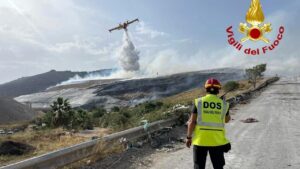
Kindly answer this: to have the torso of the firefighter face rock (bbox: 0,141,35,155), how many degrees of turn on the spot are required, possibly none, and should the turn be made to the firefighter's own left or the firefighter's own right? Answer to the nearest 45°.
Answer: approximately 45° to the firefighter's own left

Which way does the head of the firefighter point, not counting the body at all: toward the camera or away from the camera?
away from the camera

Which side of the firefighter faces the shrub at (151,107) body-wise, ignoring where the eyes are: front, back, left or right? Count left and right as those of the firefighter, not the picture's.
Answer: front

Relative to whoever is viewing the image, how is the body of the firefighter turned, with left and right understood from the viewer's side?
facing away from the viewer
